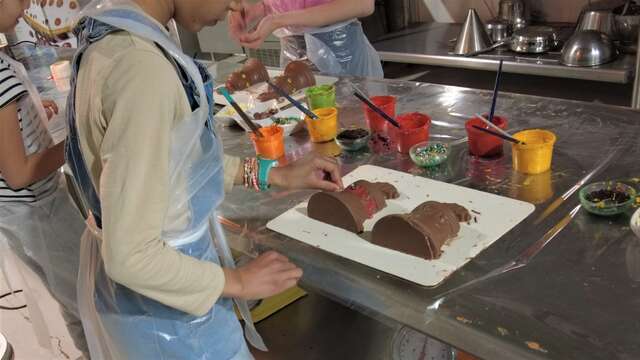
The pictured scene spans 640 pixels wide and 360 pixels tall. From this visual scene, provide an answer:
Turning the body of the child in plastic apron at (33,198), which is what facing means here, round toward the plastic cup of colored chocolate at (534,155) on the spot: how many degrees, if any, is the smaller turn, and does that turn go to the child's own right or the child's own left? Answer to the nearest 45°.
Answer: approximately 45° to the child's own right

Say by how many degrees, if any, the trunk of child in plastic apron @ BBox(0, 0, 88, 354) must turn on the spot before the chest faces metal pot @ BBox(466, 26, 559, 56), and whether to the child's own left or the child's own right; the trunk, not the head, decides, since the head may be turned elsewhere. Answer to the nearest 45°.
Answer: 0° — they already face it

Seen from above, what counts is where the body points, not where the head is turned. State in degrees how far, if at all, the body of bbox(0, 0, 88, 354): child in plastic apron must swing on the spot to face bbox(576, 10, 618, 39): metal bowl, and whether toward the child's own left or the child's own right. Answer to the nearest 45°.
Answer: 0° — they already face it

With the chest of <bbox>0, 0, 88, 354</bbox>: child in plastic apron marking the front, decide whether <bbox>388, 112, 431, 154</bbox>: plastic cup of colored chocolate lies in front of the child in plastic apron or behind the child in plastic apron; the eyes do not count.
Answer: in front

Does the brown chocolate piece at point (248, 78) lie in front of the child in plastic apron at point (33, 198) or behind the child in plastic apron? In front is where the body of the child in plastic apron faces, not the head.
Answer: in front

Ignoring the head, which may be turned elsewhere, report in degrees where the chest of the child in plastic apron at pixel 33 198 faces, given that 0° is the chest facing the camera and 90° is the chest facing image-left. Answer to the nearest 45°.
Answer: approximately 270°

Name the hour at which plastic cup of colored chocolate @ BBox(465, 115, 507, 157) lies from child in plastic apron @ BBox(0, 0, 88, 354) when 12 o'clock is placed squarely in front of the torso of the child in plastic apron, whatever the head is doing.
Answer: The plastic cup of colored chocolate is roughly at 1 o'clock from the child in plastic apron.

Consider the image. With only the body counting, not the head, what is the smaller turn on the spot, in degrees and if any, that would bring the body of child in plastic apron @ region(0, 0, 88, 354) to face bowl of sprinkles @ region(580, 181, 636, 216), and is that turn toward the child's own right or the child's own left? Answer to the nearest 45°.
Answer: approximately 45° to the child's own right

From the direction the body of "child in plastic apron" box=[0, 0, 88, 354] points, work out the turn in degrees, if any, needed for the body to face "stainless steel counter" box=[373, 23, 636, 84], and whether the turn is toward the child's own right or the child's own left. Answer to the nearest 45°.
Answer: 0° — they already face it

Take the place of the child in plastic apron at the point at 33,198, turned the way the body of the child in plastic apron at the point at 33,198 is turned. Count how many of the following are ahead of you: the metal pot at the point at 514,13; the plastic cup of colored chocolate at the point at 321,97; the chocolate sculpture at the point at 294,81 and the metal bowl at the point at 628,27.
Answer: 4

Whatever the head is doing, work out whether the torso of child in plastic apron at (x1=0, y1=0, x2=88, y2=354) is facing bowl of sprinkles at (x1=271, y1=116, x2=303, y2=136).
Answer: yes

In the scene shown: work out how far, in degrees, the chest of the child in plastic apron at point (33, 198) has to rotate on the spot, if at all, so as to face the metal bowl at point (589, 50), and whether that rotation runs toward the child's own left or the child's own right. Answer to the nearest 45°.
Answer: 0° — they already face it
